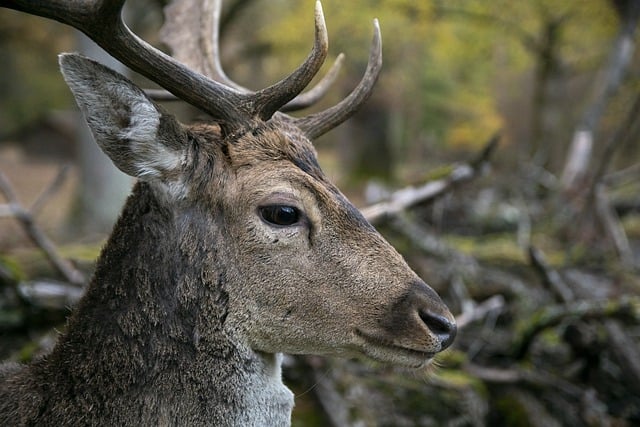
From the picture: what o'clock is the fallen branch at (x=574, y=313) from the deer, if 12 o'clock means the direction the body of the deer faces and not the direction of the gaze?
The fallen branch is roughly at 11 o'clock from the deer.

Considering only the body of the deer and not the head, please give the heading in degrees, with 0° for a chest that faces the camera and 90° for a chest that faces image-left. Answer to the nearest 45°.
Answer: approximately 270°

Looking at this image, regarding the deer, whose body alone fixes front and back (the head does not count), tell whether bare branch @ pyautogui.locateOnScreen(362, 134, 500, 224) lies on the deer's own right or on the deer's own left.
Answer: on the deer's own left

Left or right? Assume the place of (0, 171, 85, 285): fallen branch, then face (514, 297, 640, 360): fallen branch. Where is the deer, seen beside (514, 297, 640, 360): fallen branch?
right

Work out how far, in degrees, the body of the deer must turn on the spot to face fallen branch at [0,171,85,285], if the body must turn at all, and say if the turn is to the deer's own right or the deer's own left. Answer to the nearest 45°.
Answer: approximately 135° to the deer's own left
